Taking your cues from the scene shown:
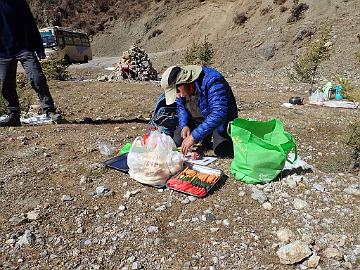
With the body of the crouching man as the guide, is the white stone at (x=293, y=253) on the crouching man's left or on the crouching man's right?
on the crouching man's left

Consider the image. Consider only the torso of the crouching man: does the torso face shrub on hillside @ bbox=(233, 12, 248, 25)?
no

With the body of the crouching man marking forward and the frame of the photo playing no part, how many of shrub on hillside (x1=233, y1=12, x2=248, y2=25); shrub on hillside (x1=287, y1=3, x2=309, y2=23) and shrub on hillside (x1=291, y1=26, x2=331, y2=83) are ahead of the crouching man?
0

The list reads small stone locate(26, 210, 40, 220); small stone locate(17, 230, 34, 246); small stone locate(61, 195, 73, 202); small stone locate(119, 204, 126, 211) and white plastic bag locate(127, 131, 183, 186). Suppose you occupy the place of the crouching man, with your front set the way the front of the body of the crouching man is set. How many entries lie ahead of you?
5

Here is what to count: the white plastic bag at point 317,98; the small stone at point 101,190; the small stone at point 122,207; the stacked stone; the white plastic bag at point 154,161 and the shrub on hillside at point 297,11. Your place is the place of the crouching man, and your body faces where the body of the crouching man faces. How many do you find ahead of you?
3

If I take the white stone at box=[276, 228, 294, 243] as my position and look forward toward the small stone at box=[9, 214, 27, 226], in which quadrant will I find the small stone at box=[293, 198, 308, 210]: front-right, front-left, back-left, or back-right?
back-right

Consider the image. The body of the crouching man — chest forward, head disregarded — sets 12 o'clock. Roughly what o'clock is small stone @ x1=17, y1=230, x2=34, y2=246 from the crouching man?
The small stone is roughly at 12 o'clock from the crouching man.

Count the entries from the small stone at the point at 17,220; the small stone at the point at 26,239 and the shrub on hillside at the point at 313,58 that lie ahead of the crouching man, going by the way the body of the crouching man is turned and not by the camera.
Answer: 2

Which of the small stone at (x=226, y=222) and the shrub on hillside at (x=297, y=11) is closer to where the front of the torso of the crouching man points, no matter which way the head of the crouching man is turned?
the small stone

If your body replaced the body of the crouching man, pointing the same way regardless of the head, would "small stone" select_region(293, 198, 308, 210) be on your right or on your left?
on your left

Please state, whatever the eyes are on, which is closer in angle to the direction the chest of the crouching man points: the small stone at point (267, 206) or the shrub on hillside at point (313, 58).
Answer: the small stone

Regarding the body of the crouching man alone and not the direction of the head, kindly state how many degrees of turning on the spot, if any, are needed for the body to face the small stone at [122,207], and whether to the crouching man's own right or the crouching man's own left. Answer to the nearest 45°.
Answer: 0° — they already face it

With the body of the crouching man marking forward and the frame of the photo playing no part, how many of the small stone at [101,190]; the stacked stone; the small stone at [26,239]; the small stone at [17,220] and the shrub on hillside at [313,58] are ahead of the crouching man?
3

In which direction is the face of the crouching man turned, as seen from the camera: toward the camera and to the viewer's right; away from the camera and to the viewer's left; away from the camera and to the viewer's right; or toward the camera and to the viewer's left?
toward the camera and to the viewer's left

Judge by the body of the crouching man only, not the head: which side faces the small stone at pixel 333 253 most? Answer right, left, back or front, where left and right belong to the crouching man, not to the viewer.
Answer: left

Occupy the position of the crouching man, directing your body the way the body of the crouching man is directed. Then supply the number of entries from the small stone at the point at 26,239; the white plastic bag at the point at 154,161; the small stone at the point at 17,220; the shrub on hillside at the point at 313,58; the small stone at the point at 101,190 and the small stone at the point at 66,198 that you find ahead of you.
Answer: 5

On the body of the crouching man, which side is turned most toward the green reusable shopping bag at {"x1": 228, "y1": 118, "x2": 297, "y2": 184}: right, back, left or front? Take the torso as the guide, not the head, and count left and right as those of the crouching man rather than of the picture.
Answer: left

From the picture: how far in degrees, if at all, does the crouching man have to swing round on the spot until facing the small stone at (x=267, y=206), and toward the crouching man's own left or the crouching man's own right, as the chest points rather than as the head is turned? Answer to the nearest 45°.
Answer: approximately 90° to the crouching man's own left

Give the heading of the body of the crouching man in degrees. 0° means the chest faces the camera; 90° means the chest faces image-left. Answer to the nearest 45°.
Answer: approximately 45°

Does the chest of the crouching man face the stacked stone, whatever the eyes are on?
no

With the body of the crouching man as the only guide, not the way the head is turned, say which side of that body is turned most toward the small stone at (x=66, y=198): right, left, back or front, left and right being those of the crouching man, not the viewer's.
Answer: front
